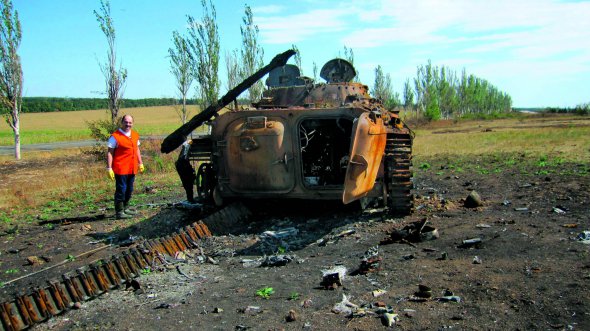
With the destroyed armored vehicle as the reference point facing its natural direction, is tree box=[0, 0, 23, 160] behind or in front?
in front

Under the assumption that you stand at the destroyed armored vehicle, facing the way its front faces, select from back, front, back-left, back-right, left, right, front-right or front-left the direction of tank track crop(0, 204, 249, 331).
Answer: back-left

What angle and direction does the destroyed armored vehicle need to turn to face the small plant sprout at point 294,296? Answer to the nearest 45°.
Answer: approximately 180°

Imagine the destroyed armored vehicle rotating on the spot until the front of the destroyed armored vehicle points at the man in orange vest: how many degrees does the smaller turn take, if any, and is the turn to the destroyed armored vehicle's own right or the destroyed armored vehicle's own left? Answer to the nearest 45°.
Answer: approximately 90° to the destroyed armored vehicle's own left

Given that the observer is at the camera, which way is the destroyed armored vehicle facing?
facing away from the viewer

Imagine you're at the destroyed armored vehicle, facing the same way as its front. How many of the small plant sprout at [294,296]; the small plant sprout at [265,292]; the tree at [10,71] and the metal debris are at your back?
3

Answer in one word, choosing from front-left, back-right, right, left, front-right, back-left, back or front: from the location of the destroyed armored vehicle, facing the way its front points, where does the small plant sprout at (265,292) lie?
back

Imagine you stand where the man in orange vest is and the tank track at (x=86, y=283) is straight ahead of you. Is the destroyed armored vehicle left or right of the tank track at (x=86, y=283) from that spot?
left

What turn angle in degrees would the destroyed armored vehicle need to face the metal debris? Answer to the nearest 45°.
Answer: approximately 180°

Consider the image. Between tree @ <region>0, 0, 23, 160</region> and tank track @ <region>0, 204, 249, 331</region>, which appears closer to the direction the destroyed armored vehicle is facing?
the tree

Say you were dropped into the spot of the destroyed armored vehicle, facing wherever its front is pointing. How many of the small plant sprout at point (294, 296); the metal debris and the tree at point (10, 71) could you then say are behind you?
2

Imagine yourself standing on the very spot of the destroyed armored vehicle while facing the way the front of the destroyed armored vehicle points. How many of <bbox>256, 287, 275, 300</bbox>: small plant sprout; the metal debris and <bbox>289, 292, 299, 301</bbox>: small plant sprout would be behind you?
3
